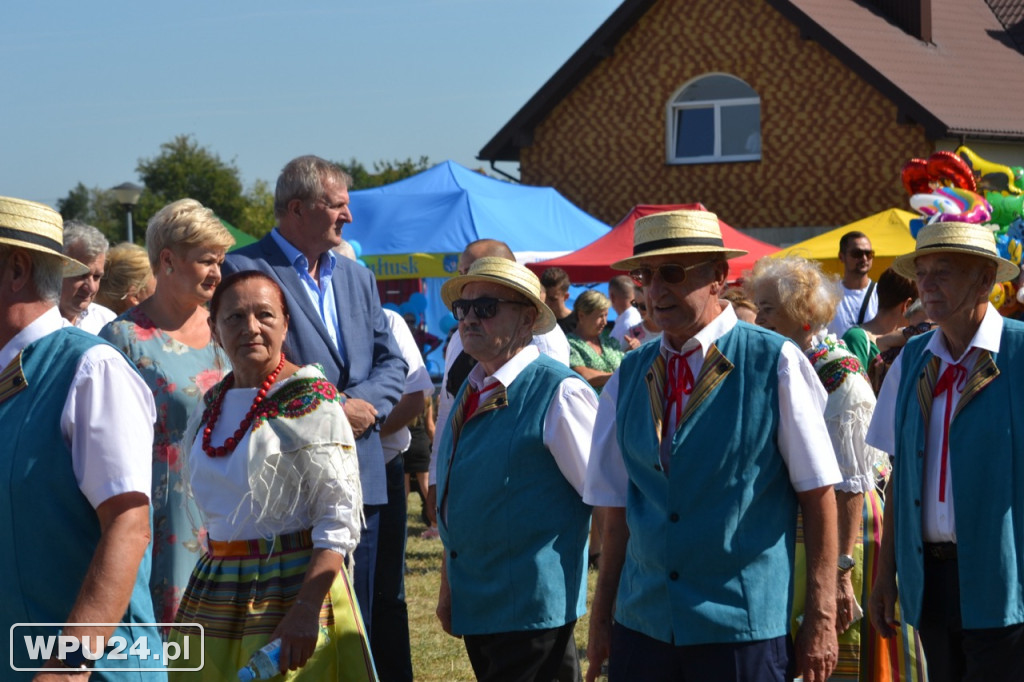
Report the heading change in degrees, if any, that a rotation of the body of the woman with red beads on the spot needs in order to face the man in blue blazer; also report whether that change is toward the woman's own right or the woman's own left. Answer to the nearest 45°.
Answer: approximately 135° to the woman's own right

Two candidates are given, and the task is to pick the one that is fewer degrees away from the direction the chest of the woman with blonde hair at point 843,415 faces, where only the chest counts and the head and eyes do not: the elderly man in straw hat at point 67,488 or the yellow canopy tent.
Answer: the elderly man in straw hat

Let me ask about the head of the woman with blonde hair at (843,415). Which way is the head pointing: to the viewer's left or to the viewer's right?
to the viewer's left

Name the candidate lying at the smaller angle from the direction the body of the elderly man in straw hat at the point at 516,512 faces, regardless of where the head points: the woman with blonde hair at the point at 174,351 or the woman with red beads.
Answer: the woman with red beads

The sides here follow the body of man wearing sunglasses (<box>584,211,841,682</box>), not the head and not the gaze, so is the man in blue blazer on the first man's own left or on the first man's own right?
on the first man's own right

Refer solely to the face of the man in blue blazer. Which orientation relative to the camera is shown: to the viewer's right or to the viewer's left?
to the viewer's right

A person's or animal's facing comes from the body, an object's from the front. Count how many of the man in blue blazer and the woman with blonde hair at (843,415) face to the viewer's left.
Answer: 1

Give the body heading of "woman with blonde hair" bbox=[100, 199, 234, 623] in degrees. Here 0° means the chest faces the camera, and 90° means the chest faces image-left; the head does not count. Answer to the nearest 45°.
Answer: approximately 315°

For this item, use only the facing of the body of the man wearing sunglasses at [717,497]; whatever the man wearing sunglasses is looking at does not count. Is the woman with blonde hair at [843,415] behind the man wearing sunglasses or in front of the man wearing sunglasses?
behind
